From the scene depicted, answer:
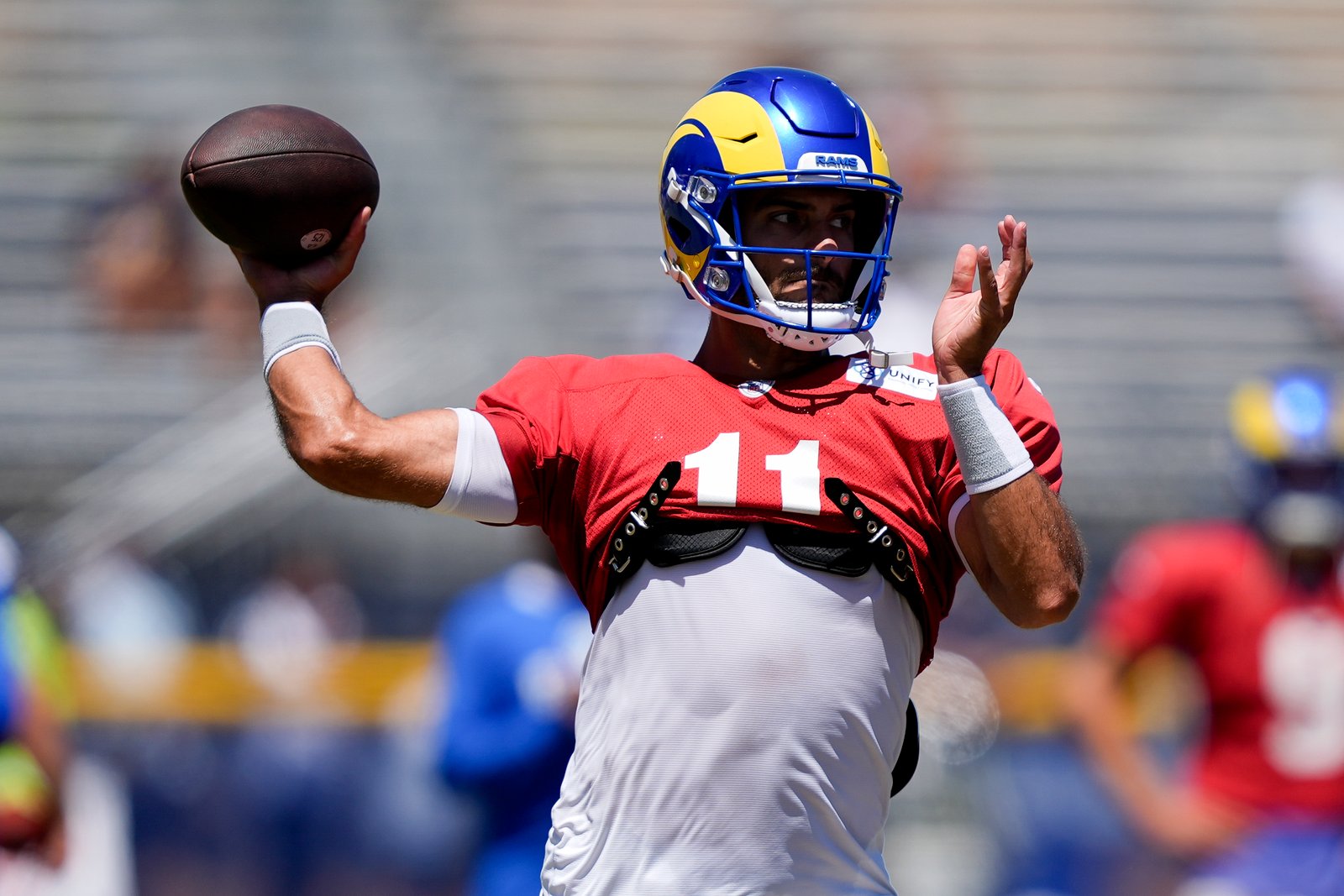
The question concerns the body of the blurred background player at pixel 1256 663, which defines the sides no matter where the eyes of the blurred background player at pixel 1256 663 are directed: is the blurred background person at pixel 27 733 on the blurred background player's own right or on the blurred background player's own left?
on the blurred background player's own right

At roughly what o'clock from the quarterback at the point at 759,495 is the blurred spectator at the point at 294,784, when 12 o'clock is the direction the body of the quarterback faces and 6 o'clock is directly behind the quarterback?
The blurred spectator is roughly at 5 o'clock from the quarterback.

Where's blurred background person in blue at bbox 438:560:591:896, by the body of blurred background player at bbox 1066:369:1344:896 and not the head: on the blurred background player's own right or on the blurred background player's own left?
on the blurred background player's own right

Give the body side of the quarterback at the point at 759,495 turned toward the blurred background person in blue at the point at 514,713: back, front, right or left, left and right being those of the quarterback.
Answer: back

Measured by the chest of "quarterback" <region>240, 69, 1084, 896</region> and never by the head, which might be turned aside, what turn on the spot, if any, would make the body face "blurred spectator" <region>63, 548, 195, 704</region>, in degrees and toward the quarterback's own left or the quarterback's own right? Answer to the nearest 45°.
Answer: approximately 135° to the quarterback's own right

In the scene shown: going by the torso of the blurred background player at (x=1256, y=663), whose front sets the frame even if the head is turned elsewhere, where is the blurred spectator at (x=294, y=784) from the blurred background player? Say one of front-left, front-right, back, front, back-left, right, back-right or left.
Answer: right

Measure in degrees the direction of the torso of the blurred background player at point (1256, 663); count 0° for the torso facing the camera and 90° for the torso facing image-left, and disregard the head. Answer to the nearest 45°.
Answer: approximately 0°

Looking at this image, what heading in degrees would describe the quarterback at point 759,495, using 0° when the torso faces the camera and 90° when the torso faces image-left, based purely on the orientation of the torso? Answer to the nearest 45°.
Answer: approximately 0°

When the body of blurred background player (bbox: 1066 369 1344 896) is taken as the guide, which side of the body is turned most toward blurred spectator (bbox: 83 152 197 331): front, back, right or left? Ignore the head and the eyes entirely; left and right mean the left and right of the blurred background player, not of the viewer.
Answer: right

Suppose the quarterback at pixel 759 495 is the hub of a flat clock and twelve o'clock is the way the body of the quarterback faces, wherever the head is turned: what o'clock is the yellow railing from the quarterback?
The yellow railing is roughly at 5 o'clock from the quarterback.

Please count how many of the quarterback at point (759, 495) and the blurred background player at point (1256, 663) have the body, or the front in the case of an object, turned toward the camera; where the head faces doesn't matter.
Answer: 2

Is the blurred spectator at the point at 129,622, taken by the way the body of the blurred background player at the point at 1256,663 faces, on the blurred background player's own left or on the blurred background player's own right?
on the blurred background player's own right
